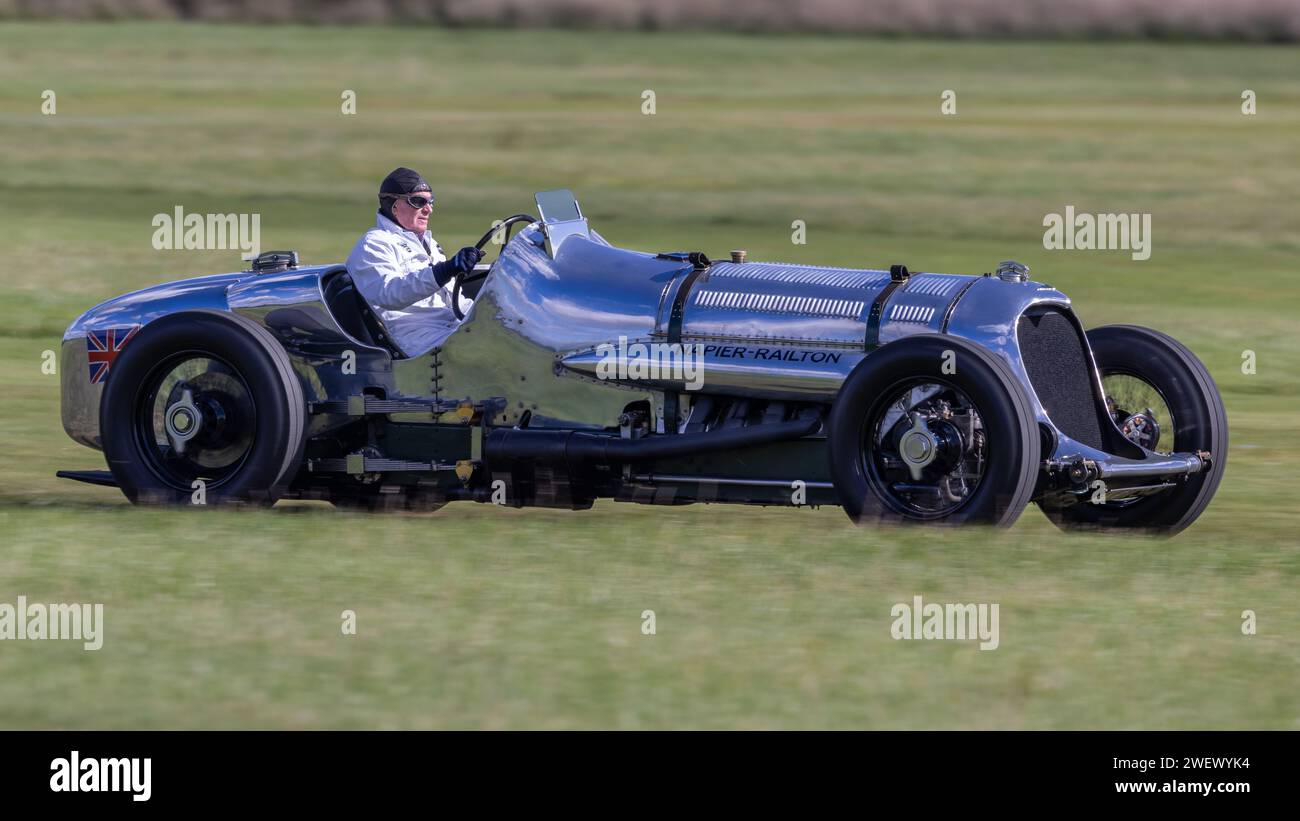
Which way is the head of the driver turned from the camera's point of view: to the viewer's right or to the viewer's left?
to the viewer's right

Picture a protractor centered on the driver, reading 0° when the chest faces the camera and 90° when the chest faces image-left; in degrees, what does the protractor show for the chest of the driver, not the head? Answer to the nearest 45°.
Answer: approximately 315°

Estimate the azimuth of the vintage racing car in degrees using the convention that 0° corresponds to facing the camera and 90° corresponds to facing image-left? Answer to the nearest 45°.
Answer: approximately 315°
